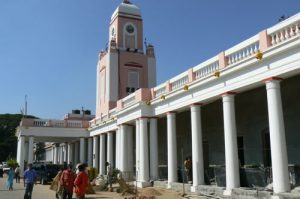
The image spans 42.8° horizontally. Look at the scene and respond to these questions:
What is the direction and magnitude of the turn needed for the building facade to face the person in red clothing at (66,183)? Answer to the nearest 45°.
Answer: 0° — it already faces them

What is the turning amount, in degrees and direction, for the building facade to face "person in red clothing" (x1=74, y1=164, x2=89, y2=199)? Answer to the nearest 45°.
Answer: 0° — it already faces them

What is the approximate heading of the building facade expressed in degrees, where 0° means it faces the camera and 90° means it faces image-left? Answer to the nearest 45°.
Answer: approximately 45°
